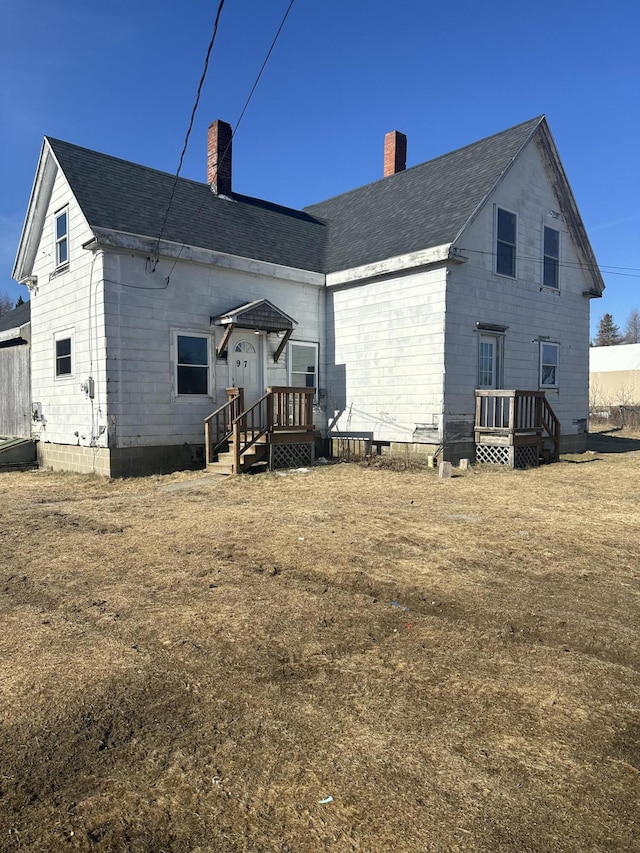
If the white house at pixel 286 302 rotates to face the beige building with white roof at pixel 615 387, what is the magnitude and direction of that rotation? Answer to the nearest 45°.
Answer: approximately 90° to its left

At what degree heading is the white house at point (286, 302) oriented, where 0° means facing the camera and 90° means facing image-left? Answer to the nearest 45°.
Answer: approximately 315°

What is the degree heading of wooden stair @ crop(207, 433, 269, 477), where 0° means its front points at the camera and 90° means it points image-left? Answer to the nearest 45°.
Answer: approximately 45°

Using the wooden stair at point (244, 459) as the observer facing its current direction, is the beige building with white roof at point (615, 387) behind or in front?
behind

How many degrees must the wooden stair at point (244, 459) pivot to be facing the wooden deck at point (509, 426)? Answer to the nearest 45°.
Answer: approximately 135° to its left
